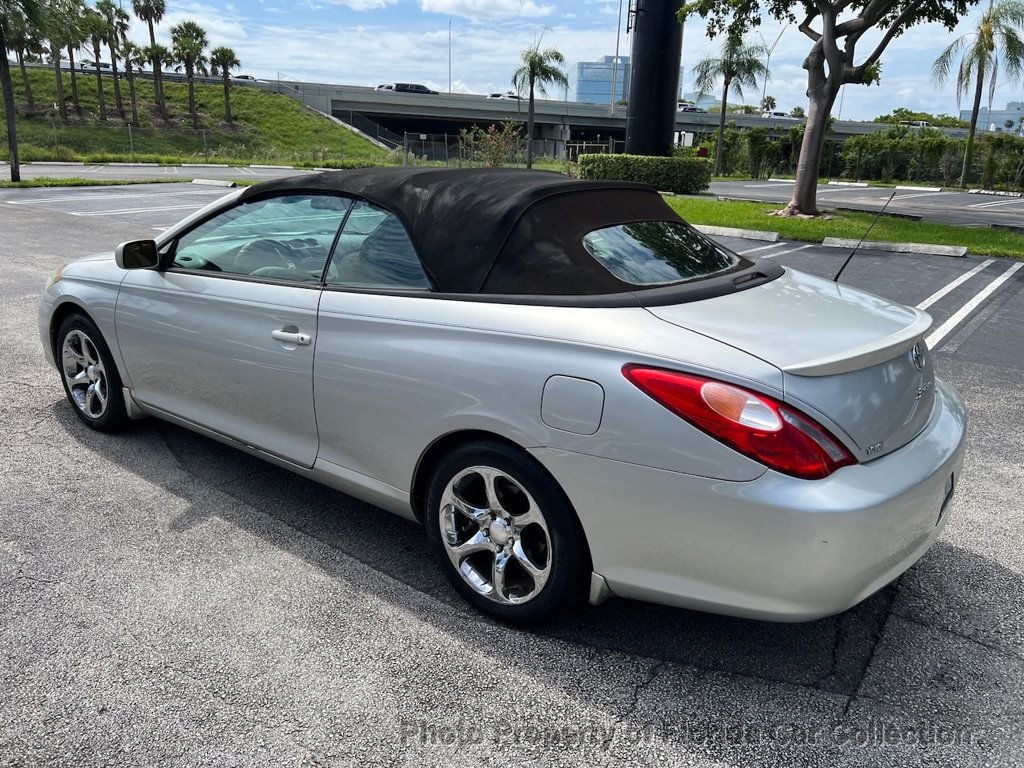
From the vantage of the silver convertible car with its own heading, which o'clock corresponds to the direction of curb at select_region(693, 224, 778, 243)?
The curb is roughly at 2 o'clock from the silver convertible car.

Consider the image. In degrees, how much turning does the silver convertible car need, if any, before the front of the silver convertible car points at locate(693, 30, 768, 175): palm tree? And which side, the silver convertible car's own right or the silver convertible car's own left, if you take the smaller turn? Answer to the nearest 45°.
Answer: approximately 45° to the silver convertible car's own right

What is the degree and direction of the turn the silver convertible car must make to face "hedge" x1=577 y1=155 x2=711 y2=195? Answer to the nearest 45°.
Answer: approximately 45° to its right

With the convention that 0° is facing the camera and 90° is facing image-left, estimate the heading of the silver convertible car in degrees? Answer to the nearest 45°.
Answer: approximately 135°

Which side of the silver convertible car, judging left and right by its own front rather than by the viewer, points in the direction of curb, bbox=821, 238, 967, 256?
right
